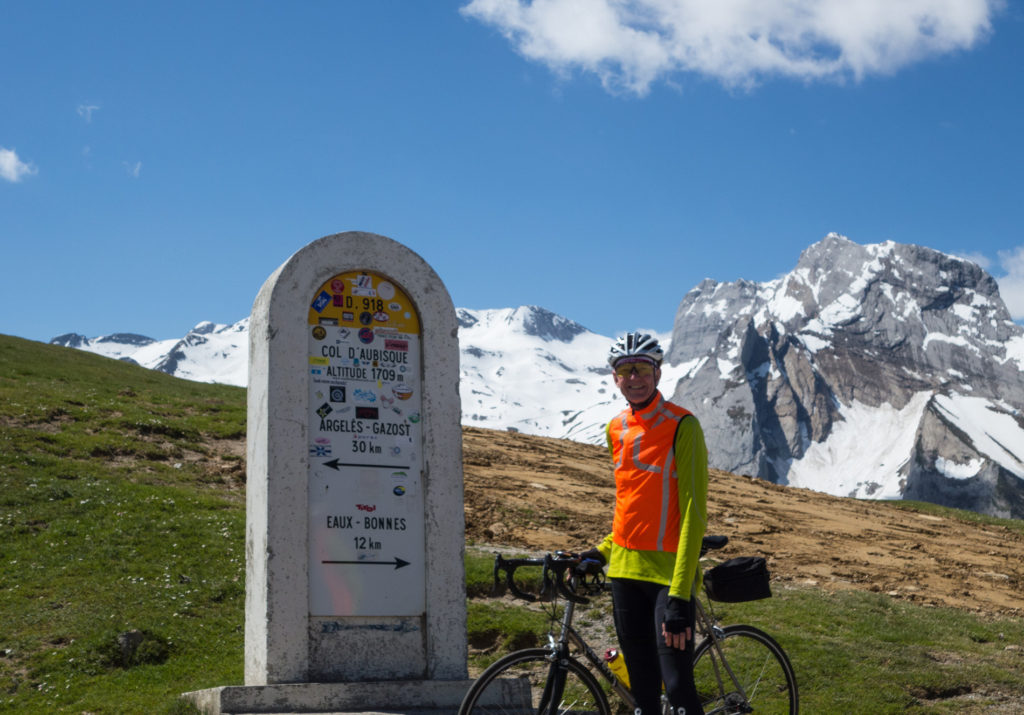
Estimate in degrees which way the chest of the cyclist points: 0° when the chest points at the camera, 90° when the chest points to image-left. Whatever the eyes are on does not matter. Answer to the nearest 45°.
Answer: approximately 45°

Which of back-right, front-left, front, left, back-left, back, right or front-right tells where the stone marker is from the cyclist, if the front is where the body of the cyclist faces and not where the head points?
right

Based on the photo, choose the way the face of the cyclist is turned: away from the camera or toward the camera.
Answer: toward the camera
